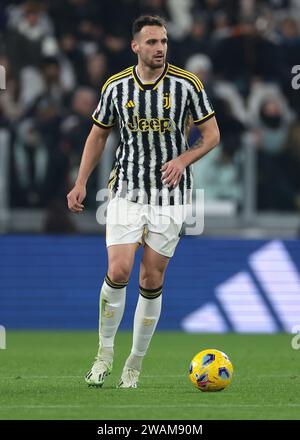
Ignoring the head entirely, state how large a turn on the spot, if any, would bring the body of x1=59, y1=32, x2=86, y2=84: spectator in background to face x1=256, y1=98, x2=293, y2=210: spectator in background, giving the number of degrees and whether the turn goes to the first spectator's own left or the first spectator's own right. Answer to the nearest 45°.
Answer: approximately 90° to the first spectator's own left

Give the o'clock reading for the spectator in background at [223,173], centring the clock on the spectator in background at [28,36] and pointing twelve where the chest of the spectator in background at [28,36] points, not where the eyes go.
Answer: the spectator in background at [223,173] is roughly at 10 o'clock from the spectator in background at [28,36].

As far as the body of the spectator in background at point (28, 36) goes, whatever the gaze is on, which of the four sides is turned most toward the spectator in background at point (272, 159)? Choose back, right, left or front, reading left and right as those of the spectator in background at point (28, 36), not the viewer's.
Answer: left

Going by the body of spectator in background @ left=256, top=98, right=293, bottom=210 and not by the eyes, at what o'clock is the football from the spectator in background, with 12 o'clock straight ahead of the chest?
The football is roughly at 12 o'clock from the spectator in background.

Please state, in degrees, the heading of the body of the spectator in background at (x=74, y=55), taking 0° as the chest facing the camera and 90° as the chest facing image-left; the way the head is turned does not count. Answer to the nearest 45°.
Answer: approximately 0°

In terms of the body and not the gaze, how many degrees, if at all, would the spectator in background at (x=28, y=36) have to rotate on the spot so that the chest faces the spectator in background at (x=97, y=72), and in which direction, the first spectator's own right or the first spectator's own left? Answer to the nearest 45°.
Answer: approximately 90° to the first spectator's own left

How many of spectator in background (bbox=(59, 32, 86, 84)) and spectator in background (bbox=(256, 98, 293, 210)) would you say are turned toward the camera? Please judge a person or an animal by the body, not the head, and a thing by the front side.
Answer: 2
